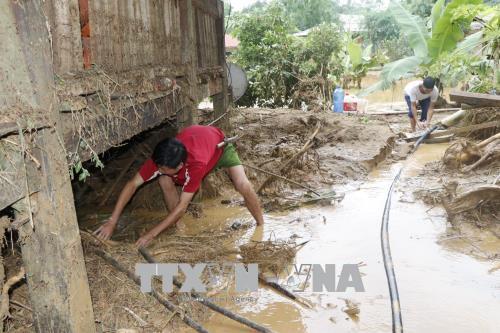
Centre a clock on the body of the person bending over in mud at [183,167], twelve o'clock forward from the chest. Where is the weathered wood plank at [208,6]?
The weathered wood plank is roughly at 5 o'clock from the person bending over in mud.

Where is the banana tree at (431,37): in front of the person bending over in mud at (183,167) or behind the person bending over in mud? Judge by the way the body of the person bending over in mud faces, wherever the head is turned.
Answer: behind

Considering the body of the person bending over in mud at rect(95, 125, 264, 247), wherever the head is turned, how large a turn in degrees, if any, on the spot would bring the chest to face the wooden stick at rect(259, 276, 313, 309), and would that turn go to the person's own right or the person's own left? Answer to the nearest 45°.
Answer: approximately 90° to the person's own left

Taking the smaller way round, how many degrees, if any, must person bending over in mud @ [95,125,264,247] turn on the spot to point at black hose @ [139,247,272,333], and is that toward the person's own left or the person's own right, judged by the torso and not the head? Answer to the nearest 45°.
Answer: approximately 45° to the person's own left

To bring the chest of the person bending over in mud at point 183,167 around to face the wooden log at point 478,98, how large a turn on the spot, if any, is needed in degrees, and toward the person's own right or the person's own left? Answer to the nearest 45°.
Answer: approximately 180°

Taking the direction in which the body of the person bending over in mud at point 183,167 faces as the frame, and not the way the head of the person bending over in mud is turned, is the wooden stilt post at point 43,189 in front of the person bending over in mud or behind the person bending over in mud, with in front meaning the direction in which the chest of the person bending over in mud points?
in front

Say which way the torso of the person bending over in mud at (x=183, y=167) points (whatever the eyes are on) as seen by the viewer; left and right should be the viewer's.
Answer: facing the viewer and to the left of the viewer

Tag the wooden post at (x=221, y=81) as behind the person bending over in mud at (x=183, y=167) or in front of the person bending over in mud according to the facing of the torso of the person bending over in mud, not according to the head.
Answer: behind

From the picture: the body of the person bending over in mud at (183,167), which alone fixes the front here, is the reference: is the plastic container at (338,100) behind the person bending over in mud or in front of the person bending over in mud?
behind

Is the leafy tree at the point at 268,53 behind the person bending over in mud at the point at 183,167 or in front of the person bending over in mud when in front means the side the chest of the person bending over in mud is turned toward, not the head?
behind

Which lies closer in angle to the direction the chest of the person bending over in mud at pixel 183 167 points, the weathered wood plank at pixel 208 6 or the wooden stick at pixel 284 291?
the wooden stick

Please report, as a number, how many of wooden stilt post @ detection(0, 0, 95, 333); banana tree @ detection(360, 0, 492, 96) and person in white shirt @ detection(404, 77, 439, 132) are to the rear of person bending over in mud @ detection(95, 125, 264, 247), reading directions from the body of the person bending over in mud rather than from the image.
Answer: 2

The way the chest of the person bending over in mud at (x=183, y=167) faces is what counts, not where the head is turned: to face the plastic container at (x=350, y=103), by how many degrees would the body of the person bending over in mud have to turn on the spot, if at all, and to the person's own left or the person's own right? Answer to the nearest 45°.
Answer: approximately 180°

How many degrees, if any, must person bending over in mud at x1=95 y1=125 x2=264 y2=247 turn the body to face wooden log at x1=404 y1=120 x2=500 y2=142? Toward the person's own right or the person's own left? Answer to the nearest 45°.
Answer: approximately 180°

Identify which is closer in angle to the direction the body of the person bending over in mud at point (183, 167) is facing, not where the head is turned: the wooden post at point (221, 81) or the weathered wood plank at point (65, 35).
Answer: the weathered wood plank
